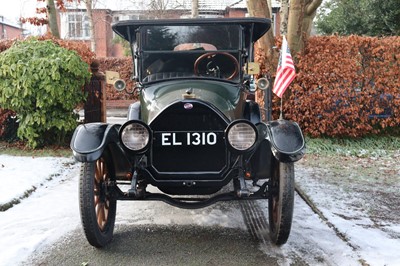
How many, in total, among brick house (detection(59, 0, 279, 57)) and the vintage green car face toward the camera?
2

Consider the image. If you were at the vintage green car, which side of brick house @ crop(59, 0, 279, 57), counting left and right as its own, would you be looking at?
front

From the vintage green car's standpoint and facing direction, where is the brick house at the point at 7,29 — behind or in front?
behind

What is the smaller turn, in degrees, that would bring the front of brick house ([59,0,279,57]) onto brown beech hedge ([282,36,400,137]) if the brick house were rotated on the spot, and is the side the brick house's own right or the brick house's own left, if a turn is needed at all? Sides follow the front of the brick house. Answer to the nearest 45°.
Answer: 0° — it already faces it

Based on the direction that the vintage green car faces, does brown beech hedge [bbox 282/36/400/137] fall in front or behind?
behind

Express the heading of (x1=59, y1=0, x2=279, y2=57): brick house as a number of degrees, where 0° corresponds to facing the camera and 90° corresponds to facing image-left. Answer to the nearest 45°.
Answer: approximately 0°

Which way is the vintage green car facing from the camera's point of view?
toward the camera

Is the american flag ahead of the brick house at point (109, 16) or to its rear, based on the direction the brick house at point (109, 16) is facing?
ahead

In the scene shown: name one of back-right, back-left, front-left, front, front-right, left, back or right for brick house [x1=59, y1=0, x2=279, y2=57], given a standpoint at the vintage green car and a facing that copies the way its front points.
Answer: back
